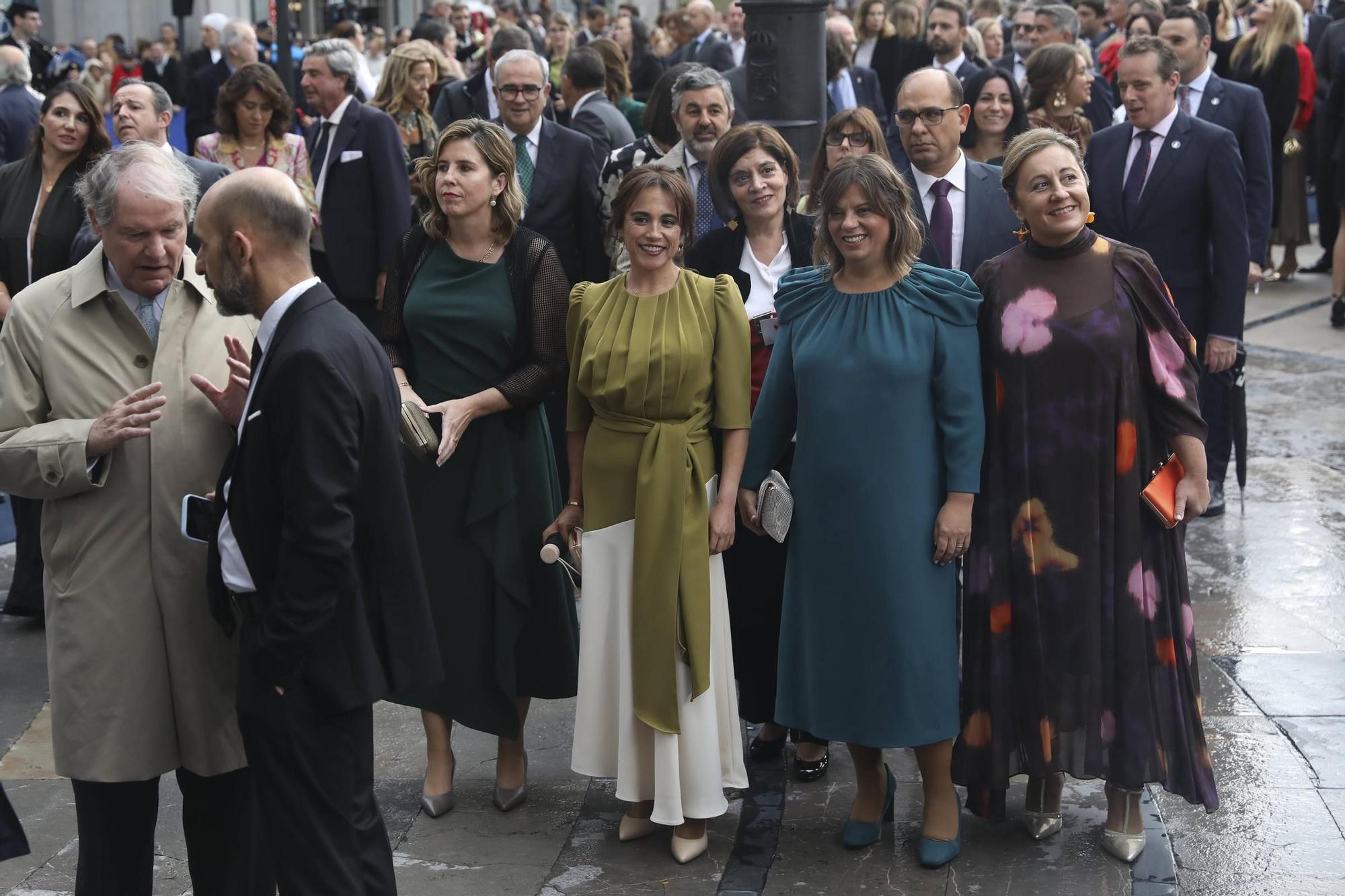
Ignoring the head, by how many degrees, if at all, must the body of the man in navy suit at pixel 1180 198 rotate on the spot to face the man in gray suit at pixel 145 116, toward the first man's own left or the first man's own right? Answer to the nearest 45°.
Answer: approximately 45° to the first man's own right

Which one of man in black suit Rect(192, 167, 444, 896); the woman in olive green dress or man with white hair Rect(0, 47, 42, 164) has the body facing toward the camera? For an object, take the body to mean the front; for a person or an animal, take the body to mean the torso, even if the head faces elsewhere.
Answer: the woman in olive green dress

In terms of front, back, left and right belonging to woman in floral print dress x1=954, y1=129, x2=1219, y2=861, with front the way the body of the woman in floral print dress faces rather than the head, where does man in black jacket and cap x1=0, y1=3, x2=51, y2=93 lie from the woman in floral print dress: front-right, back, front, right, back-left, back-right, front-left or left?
back-right

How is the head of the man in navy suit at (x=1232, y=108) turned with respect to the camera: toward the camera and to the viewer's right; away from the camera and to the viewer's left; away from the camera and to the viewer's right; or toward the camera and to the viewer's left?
toward the camera and to the viewer's left

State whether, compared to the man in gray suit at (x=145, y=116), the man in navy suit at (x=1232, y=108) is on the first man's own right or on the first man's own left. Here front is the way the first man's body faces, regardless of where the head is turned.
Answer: on the first man's own left

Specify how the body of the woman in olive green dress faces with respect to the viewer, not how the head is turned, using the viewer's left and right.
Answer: facing the viewer

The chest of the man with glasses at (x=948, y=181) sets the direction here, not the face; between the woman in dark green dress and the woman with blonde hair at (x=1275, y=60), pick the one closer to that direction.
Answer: the woman in dark green dress

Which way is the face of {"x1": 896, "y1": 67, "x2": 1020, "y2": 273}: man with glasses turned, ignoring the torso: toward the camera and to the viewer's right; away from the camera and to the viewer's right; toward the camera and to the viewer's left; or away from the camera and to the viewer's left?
toward the camera and to the viewer's left

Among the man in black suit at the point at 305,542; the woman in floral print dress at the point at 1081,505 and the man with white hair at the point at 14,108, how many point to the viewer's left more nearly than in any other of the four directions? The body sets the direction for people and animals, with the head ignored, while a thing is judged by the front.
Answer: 1

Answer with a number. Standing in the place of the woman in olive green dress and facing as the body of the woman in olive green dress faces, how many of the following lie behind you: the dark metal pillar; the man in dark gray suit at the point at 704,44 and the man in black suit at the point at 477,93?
3

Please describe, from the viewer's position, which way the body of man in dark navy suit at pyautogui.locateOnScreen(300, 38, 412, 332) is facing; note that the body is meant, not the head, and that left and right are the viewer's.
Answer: facing the viewer and to the left of the viewer

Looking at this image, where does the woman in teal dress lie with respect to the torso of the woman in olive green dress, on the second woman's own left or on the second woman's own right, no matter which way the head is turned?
on the second woman's own left

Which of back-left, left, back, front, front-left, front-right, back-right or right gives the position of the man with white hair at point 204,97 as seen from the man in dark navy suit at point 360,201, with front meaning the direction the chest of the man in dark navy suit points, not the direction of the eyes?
back-right

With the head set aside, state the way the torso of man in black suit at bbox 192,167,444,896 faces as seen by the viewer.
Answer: to the viewer's left
